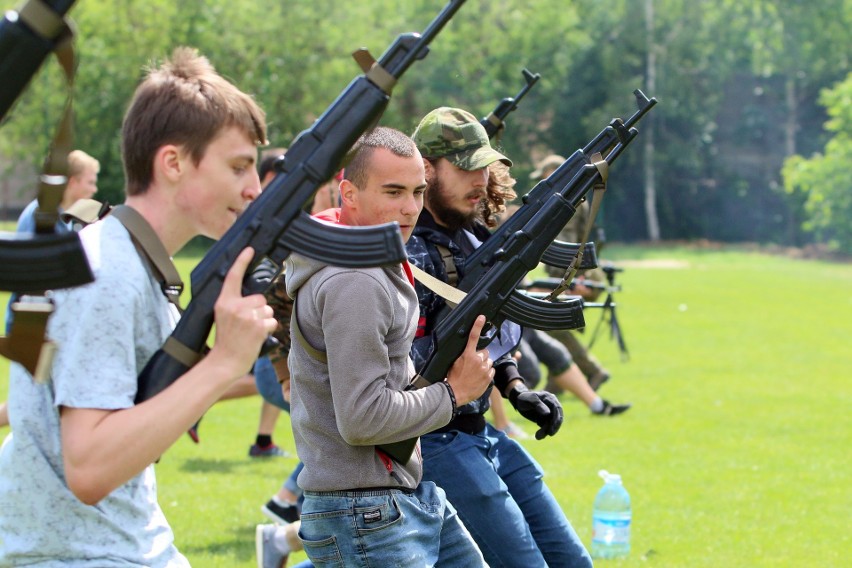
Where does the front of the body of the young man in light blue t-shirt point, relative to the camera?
to the viewer's right

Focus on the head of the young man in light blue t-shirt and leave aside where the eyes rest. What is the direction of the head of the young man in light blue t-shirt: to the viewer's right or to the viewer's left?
to the viewer's right

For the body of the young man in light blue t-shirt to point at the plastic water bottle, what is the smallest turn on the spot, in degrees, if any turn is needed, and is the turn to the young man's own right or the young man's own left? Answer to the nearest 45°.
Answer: approximately 45° to the young man's own left

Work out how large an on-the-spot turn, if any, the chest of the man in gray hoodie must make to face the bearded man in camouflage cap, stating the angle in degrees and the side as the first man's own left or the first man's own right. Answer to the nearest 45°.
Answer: approximately 45° to the first man's own left

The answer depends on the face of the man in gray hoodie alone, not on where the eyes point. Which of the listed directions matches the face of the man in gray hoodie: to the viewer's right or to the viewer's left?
to the viewer's right

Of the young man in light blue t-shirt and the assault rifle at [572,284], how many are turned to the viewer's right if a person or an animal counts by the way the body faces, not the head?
2

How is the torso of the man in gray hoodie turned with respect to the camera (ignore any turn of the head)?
to the viewer's right

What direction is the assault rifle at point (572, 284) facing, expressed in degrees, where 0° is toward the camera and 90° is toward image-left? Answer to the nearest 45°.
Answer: approximately 270°
